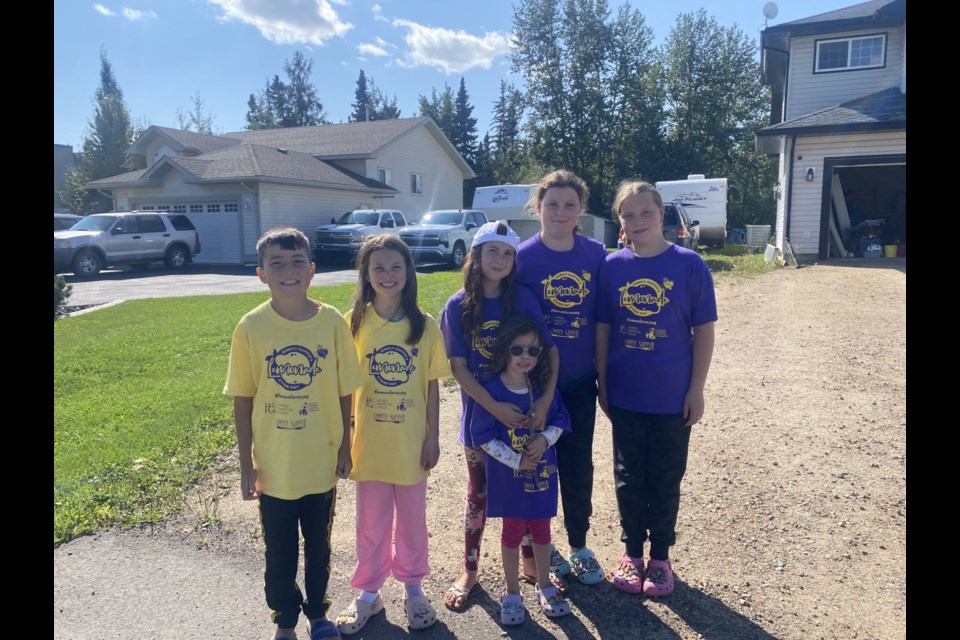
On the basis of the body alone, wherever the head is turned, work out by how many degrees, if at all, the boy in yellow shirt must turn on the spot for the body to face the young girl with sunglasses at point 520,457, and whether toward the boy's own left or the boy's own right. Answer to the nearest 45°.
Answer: approximately 90° to the boy's own left

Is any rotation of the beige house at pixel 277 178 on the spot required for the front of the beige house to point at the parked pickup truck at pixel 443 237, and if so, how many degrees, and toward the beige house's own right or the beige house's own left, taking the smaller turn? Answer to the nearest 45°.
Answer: approximately 90° to the beige house's own left

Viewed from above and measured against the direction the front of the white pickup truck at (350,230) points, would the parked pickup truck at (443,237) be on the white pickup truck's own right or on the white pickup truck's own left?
on the white pickup truck's own left

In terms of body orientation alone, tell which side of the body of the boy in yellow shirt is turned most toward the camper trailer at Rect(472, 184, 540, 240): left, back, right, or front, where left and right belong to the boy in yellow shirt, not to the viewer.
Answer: back

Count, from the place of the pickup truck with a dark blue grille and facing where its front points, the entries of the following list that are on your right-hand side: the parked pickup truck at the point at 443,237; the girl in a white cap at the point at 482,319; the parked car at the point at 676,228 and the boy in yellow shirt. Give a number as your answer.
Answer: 0

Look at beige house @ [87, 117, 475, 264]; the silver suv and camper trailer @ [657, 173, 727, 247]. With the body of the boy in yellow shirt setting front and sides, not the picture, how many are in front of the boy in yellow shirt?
0

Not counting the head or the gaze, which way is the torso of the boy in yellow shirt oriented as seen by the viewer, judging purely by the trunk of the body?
toward the camera

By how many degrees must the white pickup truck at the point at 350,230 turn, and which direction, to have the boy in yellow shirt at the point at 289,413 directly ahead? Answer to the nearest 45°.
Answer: approximately 45° to its left

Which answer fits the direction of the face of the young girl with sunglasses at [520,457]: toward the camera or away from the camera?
toward the camera

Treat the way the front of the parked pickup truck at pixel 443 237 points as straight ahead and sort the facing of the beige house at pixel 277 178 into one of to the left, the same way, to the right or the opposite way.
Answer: the same way

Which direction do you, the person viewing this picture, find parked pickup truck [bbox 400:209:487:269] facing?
facing the viewer and to the left of the viewer

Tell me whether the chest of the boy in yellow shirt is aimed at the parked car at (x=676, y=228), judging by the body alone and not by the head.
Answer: no

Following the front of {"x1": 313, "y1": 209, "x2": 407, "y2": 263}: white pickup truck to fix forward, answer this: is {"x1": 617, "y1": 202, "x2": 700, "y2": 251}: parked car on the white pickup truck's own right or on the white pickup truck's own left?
on the white pickup truck's own left

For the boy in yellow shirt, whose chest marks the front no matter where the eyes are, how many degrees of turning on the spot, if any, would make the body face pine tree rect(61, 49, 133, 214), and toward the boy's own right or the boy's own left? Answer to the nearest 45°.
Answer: approximately 180°

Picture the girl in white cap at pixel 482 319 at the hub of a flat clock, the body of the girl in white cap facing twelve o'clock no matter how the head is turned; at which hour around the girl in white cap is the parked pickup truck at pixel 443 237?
The parked pickup truck is roughly at 6 o'clock from the girl in white cap.

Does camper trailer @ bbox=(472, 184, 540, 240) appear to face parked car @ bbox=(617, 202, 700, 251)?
no

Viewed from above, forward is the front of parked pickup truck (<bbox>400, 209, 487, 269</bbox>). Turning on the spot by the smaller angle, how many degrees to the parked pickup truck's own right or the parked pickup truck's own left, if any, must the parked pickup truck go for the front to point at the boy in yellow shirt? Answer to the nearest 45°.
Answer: approximately 45° to the parked pickup truck's own left

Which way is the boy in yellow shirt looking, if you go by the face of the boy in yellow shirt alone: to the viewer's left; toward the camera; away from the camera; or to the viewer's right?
toward the camera

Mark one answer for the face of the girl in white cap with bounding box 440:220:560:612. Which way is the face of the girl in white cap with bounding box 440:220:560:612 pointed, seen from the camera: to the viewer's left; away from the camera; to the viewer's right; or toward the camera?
toward the camera
